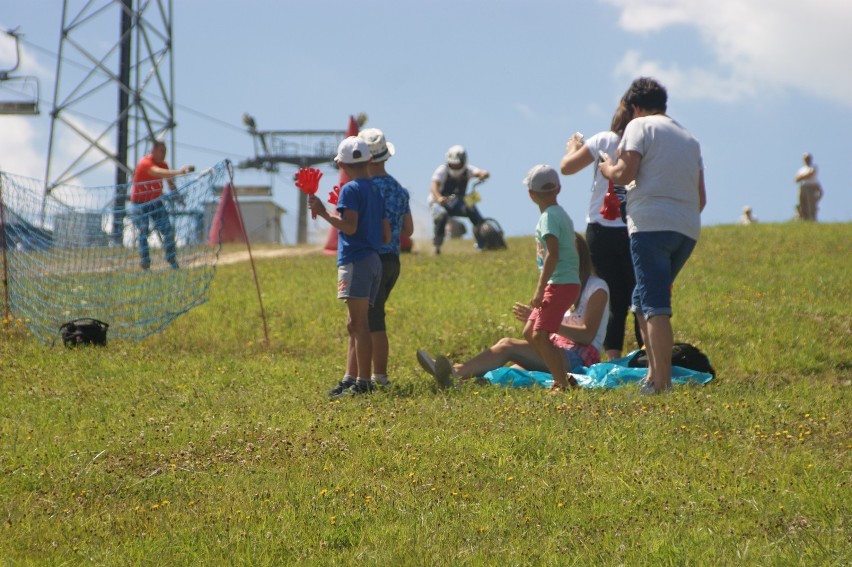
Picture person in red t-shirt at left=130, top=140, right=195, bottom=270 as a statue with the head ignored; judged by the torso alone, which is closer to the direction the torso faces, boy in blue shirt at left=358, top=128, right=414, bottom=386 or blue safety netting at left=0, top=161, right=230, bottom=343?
the boy in blue shirt

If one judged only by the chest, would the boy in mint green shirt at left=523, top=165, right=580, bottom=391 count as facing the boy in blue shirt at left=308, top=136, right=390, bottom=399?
yes

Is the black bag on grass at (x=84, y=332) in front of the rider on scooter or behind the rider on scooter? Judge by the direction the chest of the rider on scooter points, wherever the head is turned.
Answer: in front

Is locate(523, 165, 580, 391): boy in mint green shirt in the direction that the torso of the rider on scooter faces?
yes

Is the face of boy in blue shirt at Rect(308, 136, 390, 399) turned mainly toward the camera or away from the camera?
away from the camera

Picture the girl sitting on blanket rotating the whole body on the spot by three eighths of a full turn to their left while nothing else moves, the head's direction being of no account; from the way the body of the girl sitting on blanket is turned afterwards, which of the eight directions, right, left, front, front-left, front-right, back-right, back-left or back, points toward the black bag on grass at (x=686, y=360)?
front-left

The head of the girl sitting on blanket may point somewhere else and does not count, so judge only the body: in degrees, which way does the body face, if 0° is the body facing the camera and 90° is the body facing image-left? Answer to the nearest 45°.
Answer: approximately 90°

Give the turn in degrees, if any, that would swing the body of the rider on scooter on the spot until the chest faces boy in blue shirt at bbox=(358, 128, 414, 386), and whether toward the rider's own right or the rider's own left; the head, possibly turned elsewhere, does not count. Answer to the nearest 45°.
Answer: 0° — they already face them

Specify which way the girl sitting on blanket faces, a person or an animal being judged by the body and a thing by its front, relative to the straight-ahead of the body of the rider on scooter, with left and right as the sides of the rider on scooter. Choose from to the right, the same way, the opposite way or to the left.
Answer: to the right

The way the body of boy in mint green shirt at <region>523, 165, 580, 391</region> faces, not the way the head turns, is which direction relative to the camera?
to the viewer's left

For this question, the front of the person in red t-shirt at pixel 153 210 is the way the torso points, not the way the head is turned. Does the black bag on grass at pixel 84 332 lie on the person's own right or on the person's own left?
on the person's own right

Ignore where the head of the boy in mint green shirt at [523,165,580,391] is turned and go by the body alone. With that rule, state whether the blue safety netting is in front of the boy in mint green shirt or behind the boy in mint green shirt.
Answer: in front

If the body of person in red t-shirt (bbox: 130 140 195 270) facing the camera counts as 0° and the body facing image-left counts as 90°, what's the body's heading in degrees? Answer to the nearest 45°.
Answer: approximately 315°

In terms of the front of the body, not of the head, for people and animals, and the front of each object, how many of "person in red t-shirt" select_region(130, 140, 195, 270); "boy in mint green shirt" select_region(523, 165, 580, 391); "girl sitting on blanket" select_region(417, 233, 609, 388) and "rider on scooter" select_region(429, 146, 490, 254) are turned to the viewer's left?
2
